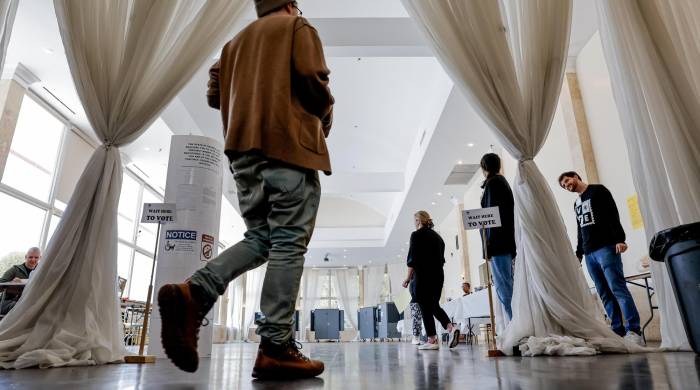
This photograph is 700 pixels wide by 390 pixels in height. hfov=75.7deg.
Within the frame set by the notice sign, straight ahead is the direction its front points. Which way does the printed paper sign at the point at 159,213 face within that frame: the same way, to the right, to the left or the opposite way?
the same way

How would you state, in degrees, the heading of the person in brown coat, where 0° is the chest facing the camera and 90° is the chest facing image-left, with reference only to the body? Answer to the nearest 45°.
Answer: approximately 225°

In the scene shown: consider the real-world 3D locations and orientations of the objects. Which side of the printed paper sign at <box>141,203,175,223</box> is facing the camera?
front

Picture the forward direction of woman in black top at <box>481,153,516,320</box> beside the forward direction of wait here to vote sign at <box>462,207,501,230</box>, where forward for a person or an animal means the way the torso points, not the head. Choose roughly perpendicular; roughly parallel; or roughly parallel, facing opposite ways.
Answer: roughly perpendicular

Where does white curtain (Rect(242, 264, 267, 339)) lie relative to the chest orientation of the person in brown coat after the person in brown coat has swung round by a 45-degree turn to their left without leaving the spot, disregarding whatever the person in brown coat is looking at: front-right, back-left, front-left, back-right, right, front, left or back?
front

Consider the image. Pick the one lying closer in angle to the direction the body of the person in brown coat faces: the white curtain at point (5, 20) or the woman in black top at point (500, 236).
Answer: the woman in black top

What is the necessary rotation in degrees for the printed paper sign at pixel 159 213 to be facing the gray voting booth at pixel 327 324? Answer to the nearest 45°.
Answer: approximately 135° to its left

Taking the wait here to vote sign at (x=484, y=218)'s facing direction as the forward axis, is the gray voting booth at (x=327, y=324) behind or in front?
behind

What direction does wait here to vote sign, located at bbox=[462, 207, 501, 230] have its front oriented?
toward the camera
